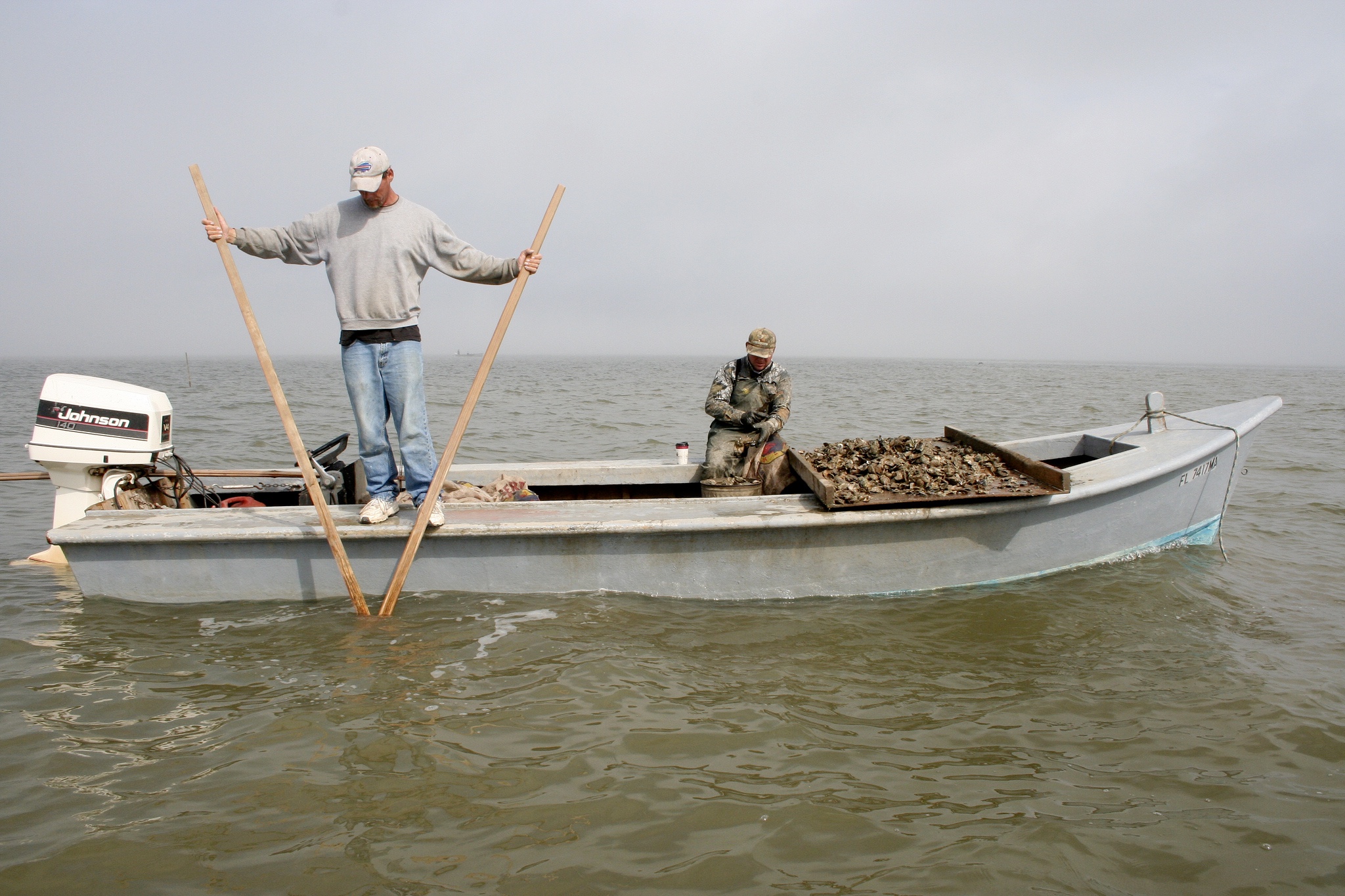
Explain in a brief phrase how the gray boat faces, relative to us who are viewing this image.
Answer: facing to the right of the viewer

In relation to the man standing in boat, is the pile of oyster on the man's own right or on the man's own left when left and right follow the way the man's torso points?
on the man's own left

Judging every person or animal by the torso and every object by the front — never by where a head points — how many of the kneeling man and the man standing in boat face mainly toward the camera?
2

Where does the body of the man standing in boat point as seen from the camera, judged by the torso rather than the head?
toward the camera

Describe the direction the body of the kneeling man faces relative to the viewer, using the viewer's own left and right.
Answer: facing the viewer
